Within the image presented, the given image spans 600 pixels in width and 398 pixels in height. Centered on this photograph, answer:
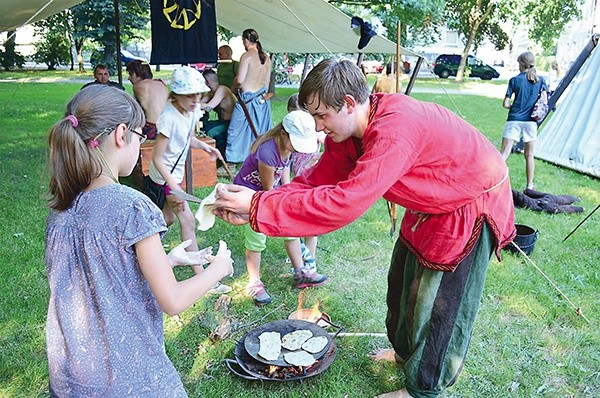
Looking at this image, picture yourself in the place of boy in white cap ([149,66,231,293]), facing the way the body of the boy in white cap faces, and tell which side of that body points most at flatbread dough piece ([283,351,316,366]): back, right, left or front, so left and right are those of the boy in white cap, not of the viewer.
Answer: front

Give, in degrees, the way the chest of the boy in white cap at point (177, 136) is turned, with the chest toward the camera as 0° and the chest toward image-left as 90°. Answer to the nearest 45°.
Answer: approximately 315°

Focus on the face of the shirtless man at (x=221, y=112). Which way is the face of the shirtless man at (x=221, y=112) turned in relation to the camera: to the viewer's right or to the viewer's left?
to the viewer's left

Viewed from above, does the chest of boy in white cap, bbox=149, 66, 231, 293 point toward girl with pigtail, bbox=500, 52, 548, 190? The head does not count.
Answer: no

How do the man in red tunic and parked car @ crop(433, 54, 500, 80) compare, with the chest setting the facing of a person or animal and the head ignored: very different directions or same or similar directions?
very different directions

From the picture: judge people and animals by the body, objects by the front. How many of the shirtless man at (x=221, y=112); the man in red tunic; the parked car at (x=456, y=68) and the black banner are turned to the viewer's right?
1

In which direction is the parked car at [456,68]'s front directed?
to the viewer's right

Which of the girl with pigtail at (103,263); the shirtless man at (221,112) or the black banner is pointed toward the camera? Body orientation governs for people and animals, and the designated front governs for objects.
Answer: the black banner

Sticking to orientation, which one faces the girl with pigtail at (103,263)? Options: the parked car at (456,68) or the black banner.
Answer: the black banner

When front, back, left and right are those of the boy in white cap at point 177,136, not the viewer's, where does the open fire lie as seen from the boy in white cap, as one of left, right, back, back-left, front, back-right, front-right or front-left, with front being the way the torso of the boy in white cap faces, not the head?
front

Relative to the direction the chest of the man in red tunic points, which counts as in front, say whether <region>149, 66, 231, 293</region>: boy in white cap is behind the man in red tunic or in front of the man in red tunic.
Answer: in front

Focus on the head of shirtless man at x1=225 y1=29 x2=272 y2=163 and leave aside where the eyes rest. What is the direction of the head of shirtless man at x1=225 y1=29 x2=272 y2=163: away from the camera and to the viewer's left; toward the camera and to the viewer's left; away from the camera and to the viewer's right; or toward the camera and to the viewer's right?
away from the camera and to the viewer's left

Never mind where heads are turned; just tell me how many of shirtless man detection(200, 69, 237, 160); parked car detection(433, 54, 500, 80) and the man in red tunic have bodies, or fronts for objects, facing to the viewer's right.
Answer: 1

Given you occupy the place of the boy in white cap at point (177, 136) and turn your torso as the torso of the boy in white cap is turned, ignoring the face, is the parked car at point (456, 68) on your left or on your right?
on your left

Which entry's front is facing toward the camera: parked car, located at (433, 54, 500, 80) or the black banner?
the black banner

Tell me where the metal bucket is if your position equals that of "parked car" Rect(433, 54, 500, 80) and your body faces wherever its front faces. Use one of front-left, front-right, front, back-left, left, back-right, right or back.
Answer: right

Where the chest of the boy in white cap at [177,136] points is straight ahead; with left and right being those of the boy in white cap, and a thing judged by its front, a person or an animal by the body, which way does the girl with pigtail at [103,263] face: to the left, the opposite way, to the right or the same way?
to the left

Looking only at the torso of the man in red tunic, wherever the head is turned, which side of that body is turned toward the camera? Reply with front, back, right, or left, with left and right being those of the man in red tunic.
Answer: left
